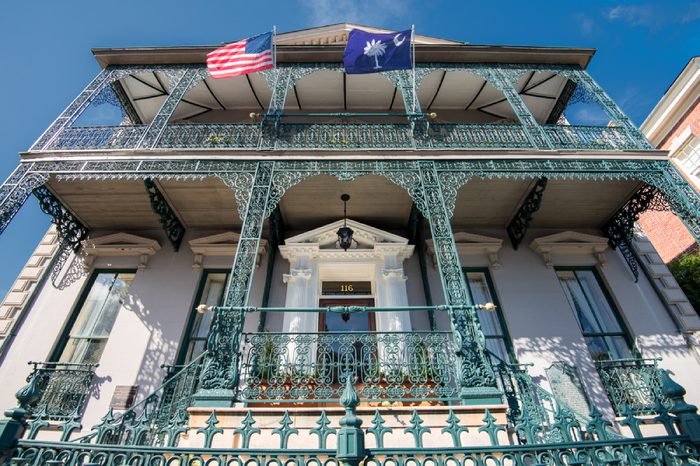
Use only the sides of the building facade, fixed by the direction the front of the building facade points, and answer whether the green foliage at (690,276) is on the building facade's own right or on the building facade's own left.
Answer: on the building facade's own left

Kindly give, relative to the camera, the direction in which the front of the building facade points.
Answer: facing the viewer

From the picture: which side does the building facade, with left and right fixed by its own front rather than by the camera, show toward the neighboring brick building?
left

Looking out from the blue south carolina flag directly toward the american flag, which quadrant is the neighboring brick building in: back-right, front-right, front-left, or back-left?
back-right

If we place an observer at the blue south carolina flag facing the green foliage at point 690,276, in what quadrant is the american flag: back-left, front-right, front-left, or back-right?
back-left
